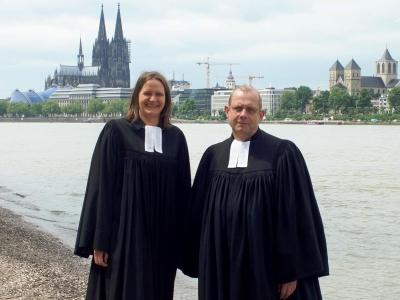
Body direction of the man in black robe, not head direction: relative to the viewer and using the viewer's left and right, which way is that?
facing the viewer and to the left of the viewer

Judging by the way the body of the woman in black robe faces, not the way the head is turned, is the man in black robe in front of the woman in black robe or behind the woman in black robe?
in front

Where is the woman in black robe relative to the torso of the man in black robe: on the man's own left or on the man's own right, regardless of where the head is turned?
on the man's own right

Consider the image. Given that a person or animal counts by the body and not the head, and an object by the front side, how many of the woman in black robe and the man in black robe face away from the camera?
0

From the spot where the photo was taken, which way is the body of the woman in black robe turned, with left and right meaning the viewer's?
facing the viewer and to the right of the viewer
